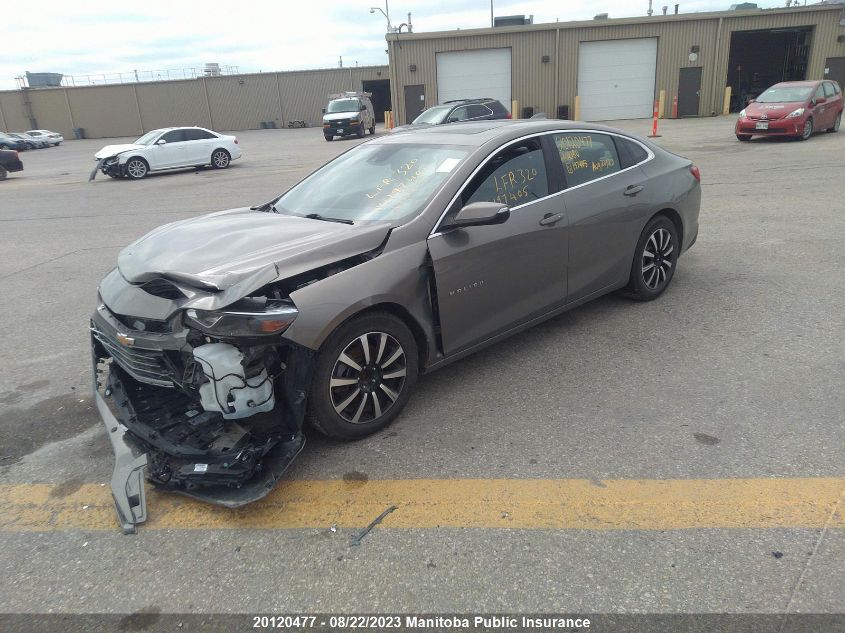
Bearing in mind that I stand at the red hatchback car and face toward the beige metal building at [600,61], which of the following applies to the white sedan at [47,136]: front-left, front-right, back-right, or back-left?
front-left

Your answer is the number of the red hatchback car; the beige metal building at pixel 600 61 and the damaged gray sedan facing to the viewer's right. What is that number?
0

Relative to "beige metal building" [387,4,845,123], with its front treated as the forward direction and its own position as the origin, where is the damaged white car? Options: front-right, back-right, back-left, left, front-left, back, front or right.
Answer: front-right

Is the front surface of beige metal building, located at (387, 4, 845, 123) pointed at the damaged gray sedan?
yes

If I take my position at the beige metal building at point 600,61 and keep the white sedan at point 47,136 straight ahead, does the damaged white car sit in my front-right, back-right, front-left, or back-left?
front-left

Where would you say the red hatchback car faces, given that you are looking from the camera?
facing the viewer and to the left of the viewer

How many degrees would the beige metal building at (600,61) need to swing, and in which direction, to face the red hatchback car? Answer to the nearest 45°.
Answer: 0° — it already faces it

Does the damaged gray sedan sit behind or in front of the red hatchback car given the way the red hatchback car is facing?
in front

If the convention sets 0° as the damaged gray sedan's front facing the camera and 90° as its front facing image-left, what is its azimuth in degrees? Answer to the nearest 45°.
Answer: approximately 45°

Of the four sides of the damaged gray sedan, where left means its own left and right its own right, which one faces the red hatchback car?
back

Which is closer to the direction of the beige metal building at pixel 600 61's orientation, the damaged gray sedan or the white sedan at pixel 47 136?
the damaged gray sedan

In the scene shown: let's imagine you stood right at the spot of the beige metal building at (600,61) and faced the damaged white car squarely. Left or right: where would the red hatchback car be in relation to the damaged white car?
left

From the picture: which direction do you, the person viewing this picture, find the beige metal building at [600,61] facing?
facing the viewer

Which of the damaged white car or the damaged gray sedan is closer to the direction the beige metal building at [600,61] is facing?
the damaged gray sedan
